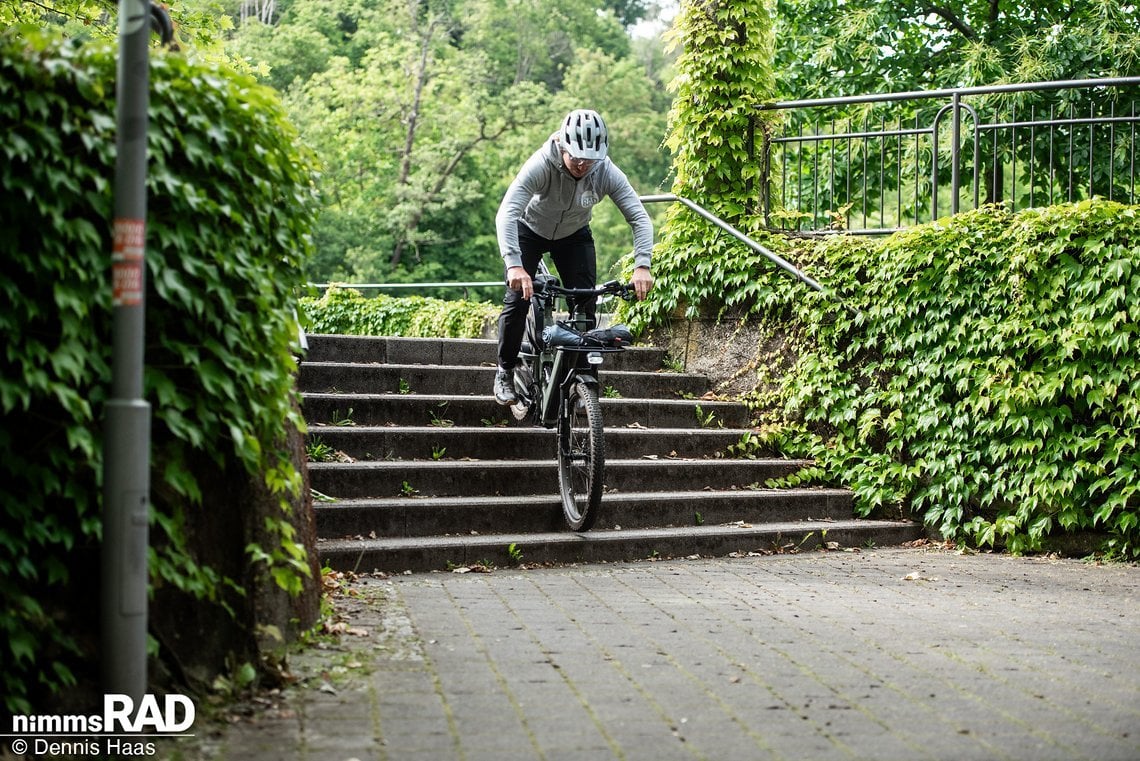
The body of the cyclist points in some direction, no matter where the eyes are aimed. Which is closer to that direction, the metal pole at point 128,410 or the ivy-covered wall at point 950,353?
the metal pole

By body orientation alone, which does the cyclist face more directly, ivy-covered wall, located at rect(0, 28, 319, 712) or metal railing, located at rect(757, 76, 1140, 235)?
the ivy-covered wall

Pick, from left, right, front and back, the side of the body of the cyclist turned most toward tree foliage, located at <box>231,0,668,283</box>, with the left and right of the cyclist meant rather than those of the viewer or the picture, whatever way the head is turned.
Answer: back

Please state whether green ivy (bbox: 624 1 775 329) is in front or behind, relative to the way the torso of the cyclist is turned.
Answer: behind

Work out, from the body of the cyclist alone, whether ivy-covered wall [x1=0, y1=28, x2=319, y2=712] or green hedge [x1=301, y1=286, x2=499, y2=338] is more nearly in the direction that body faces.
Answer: the ivy-covered wall

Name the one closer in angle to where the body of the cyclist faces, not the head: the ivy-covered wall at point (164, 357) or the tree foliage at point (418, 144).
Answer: the ivy-covered wall

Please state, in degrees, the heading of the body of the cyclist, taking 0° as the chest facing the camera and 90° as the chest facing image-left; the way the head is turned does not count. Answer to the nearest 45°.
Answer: approximately 0°

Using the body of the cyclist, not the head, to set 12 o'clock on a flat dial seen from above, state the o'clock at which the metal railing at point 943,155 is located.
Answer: The metal railing is roughly at 7 o'clock from the cyclist.

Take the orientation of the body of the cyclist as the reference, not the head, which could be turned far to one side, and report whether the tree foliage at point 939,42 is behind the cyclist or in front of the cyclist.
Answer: behind

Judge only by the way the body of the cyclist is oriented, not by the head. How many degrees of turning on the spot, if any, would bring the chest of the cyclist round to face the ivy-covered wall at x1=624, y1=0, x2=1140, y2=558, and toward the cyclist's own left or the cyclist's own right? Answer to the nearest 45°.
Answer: approximately 90° to the cyclist's own left
